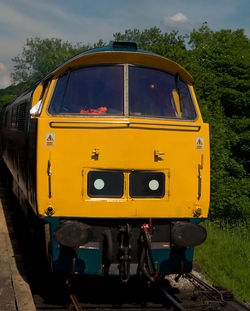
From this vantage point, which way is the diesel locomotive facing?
toward the camera

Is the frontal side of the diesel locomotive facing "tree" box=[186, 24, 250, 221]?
no
